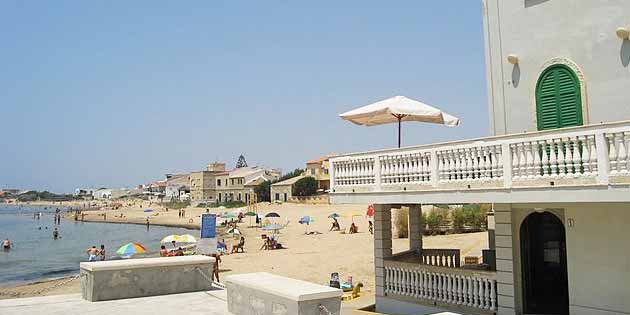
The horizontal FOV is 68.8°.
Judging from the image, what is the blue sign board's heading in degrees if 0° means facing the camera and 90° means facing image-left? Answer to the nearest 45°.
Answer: approximately 0°

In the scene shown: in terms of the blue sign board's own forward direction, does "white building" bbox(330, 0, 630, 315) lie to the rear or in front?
in front

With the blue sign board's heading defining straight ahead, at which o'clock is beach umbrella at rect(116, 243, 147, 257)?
The beach umbrella is roughly at 4 o'clock from the blue sign board.

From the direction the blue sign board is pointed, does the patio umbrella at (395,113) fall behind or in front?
in front
